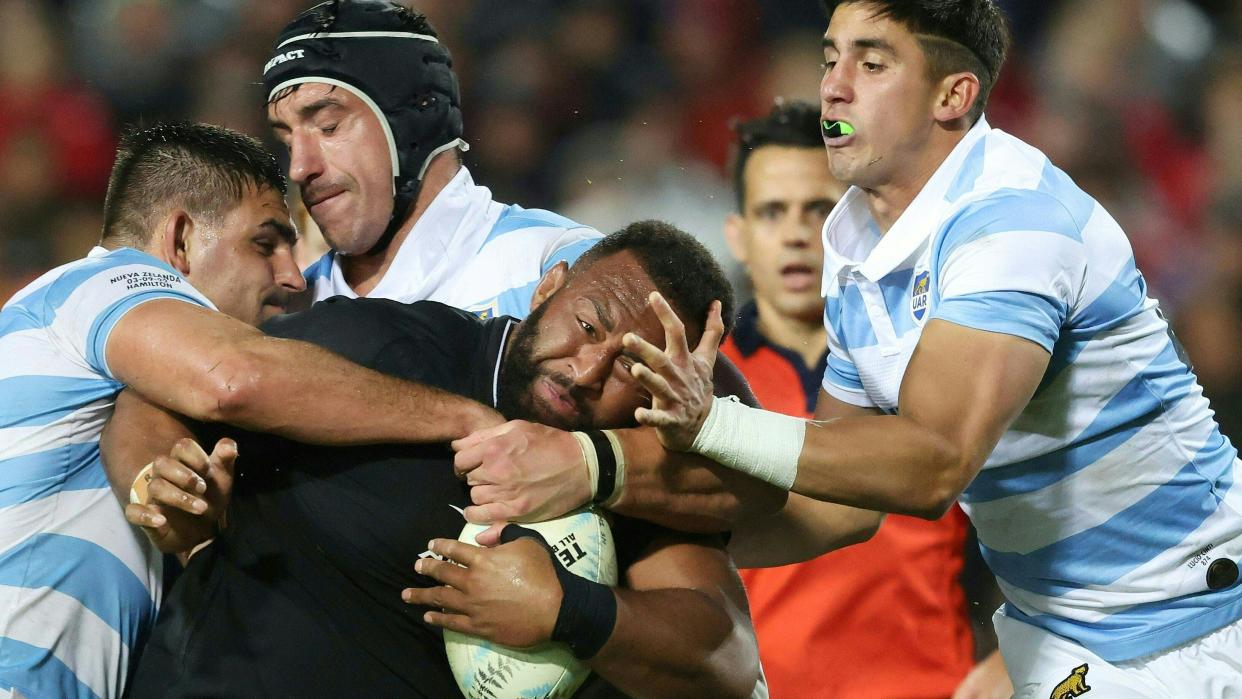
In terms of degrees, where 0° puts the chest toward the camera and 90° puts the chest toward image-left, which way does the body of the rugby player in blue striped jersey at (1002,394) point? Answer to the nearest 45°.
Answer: approximately 45°

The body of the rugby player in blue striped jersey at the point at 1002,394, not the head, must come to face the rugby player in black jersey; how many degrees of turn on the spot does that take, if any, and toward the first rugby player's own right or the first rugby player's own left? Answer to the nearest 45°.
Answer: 0° — they already face them

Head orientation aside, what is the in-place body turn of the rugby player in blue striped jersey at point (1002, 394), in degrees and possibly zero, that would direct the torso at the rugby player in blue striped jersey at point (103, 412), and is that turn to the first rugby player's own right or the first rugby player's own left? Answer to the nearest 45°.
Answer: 0° — they already face them

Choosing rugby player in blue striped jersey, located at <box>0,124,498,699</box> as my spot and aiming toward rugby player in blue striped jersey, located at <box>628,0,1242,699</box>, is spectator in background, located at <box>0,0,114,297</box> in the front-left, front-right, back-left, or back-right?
back-left

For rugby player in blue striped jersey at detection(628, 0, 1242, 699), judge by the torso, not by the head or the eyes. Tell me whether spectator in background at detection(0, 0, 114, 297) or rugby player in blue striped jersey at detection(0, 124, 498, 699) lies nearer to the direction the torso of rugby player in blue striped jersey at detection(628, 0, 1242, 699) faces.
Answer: the rugby player in blue striped jersey

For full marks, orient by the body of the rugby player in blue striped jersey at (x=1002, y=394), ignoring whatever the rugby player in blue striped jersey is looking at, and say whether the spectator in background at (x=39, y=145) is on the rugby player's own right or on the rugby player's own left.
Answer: on the rugby player's own right

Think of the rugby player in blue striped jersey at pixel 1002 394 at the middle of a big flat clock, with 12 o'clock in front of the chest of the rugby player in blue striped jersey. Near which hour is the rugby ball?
The rugby ball is roughly at 12 o'clock from the rugby player in blue striped jersey.
